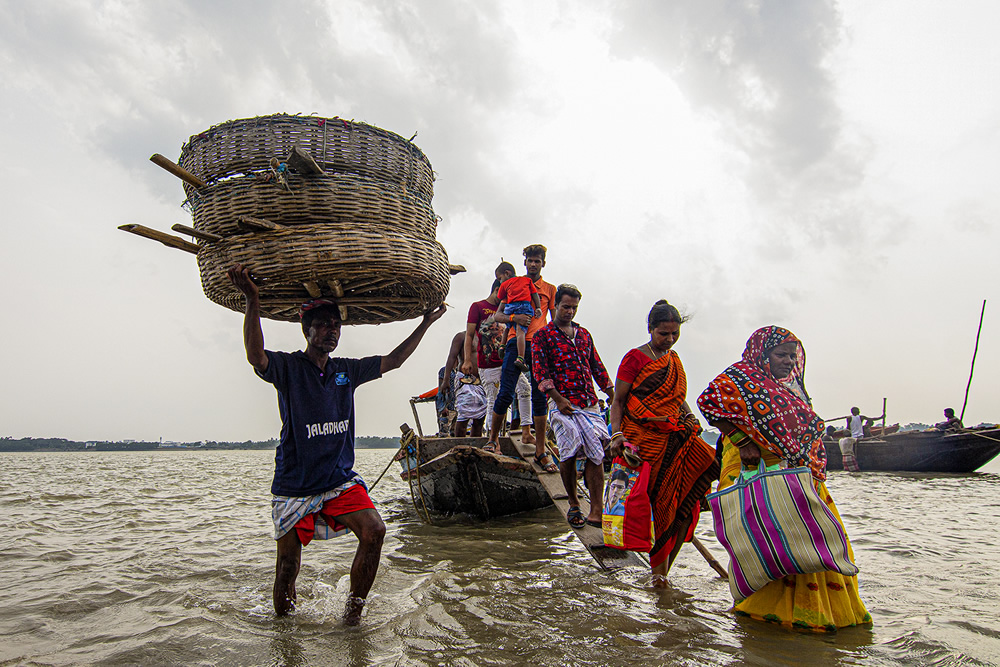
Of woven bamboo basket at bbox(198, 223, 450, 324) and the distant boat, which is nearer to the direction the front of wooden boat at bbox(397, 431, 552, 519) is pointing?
the woven bamboo basket

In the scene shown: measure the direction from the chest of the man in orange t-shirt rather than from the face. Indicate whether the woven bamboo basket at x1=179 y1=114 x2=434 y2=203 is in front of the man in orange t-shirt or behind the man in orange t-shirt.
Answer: in front

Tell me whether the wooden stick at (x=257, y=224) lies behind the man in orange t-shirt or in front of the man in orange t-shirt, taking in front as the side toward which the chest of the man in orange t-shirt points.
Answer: in front

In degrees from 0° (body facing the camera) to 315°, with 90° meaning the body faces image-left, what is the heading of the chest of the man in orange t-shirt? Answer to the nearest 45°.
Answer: approximately 0°

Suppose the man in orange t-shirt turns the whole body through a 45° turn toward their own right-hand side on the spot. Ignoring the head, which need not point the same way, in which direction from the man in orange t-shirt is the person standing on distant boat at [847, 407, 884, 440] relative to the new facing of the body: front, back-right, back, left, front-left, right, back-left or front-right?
back

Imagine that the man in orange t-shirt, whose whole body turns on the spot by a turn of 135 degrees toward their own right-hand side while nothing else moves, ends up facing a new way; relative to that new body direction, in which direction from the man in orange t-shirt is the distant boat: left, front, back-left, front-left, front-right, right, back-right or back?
right

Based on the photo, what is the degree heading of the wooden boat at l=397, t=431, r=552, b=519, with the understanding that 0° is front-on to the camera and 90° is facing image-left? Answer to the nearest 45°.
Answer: approximately 0°

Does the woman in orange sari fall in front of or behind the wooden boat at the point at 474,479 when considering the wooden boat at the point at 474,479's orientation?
in front
